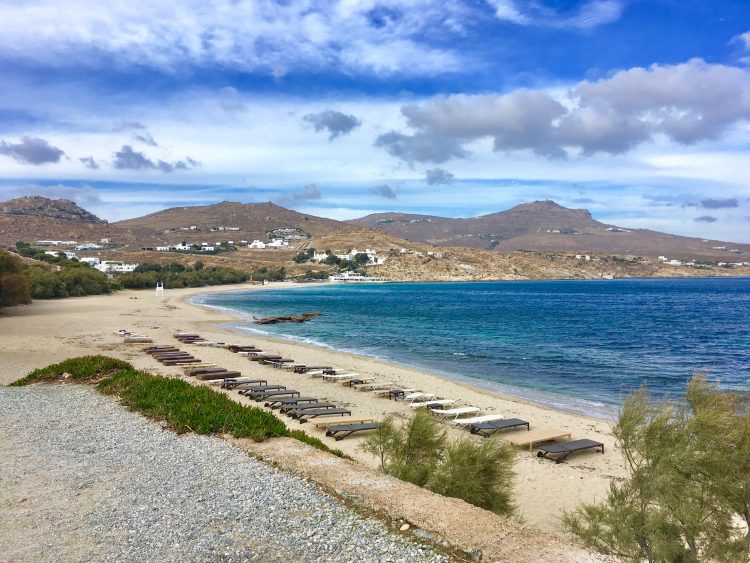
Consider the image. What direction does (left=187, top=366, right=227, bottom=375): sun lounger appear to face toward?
to the viewer's right

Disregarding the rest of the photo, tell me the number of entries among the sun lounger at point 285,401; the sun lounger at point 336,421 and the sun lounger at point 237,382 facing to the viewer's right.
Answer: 3

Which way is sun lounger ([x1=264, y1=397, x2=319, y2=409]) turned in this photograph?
to the viewer's right

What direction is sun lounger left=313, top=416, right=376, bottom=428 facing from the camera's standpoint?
to the viewer's right

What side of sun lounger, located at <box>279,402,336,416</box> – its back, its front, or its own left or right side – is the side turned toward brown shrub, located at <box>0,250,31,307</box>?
left

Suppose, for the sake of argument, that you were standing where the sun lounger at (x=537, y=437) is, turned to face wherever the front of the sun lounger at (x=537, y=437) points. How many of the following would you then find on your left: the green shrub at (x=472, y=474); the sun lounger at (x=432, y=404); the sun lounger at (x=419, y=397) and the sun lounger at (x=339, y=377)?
3

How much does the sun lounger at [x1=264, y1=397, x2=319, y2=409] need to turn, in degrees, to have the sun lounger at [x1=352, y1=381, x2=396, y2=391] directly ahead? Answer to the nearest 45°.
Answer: approximately 45° to its left

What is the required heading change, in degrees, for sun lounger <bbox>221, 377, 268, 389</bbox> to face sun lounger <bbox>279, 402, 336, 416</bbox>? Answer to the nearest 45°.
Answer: approximately 45° to its right

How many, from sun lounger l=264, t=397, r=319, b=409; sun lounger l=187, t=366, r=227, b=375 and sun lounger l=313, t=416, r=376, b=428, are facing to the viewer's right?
3

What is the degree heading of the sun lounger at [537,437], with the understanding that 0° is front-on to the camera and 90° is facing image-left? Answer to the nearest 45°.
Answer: approximately 225°

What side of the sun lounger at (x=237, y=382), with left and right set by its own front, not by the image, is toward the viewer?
right

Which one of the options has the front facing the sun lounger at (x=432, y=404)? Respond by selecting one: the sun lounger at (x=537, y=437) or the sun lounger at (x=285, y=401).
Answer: the sun lounger at (x=285, y=401)

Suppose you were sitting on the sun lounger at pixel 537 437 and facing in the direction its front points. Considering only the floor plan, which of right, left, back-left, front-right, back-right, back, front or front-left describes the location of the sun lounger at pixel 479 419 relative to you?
left
